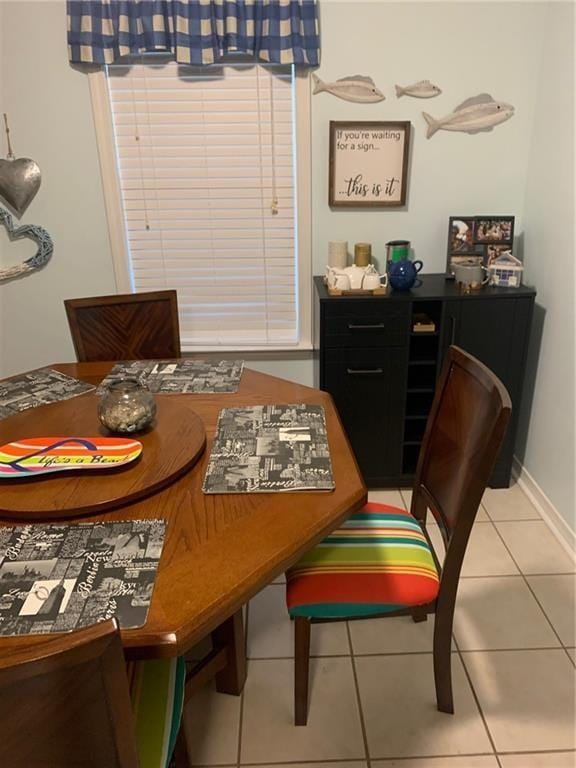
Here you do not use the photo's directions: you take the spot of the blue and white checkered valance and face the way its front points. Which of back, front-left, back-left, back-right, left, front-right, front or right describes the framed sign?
left

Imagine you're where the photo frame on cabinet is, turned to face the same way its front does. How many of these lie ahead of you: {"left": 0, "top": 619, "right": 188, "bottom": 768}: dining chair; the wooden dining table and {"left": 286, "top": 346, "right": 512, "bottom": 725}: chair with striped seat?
3

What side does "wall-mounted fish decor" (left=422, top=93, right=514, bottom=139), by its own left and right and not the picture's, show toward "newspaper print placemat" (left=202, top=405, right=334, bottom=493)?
right

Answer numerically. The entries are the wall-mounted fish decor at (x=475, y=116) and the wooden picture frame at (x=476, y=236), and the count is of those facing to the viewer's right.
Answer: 1

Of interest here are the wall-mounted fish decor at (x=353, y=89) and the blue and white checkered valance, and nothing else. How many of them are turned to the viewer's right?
1

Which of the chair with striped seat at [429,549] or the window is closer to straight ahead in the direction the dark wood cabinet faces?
the chair with striped seat

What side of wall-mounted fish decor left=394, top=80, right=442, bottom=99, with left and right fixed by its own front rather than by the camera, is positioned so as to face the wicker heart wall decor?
back

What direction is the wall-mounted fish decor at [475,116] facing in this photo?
to the viewer's right

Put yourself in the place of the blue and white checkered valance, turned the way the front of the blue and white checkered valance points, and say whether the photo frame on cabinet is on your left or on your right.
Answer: on your left

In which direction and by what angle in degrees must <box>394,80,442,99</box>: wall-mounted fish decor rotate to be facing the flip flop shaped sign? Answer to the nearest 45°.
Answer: approximately 135° to its right

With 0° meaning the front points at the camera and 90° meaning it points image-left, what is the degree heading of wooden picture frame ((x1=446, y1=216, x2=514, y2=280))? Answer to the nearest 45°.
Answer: approximately 0°
